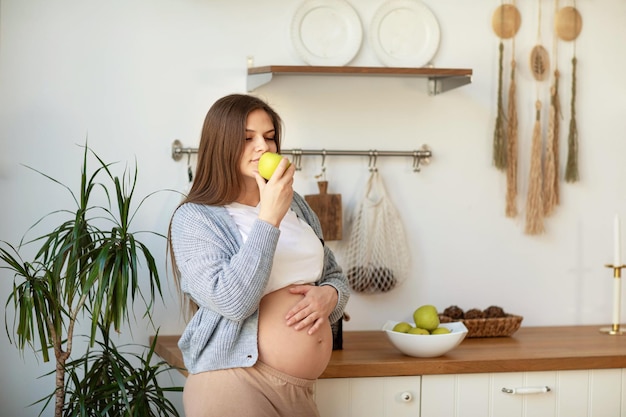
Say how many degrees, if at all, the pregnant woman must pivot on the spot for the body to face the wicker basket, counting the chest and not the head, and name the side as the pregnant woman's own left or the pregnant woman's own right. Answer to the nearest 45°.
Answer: approximately 90° to the pregnant woman's own left

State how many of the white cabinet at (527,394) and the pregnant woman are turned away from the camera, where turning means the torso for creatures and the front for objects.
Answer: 0

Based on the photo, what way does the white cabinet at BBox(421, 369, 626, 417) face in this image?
toward the camera

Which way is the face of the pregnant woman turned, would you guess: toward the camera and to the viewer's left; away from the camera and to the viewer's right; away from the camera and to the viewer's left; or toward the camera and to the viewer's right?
toward the camera and to the viewer's right

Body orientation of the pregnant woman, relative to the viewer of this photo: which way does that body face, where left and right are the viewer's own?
facing the viewer and to the right of the viewer

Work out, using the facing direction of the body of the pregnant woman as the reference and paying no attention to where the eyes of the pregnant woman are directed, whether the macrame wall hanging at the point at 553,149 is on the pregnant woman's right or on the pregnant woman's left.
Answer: on the pregnant woman's left
